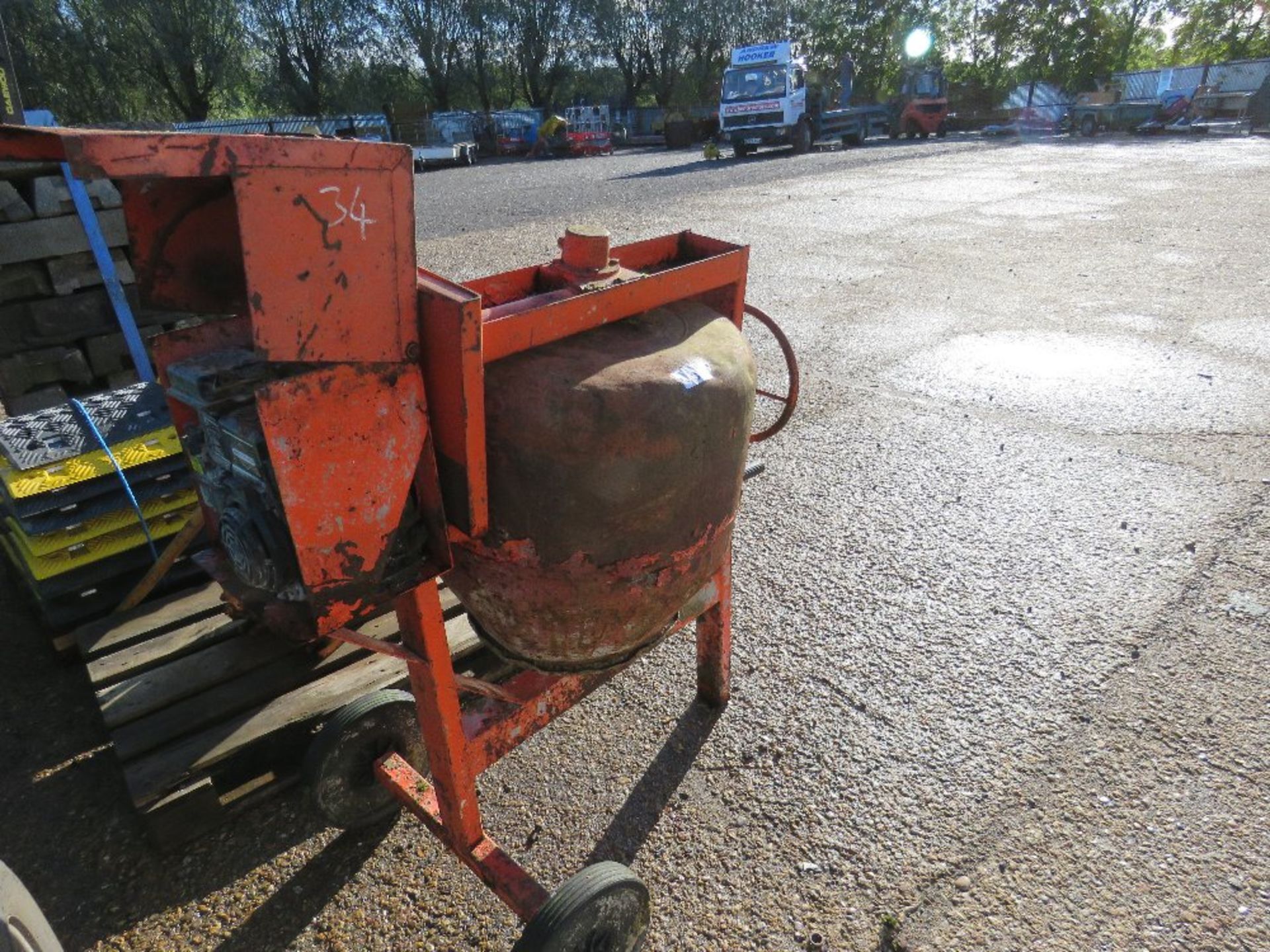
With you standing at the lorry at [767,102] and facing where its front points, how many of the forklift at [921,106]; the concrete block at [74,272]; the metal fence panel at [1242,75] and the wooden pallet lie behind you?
2

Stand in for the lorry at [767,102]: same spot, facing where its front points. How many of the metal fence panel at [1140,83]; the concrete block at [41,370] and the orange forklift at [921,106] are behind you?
2

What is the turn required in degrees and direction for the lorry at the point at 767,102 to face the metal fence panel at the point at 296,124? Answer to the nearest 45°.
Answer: approximately 45° to its right

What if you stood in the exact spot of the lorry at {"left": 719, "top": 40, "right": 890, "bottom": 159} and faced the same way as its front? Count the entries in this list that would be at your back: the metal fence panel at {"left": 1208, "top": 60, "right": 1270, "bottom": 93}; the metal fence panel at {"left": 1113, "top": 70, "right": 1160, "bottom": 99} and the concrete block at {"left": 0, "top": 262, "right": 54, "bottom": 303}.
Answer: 2

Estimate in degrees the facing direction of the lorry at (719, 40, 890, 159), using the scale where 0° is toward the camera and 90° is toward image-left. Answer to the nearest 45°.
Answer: approximately 45°

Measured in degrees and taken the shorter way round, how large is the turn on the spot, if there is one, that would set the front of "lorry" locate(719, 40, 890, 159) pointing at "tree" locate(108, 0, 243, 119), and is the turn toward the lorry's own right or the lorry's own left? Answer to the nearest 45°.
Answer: approximately 45° to the lorry's own right

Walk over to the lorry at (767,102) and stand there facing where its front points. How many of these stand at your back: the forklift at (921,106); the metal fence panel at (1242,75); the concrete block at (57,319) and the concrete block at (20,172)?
2

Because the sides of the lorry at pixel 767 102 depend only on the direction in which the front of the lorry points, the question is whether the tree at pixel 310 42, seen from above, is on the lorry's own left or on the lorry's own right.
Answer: on the lorry's own right

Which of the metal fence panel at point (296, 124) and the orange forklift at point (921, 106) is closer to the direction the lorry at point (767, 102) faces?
the metal fence panel

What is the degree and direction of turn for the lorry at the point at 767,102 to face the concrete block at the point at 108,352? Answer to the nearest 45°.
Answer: approximately 45° to its left

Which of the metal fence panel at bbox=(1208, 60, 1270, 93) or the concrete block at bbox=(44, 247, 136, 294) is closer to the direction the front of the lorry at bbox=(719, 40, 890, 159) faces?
the concrete block
